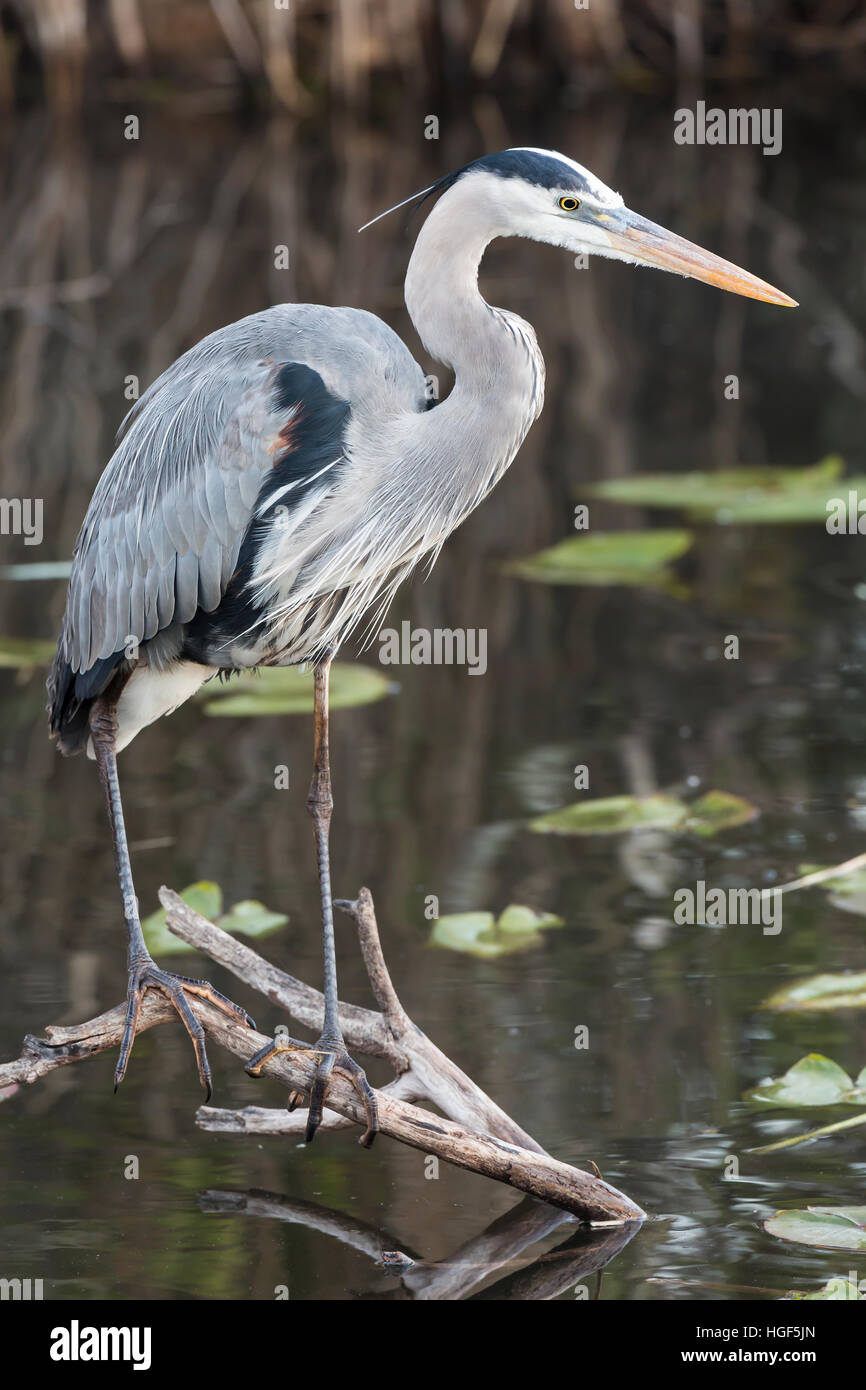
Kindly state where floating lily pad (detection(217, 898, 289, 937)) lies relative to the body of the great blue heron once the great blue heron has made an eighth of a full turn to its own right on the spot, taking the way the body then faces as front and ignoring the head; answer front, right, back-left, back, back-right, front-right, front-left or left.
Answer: back-left

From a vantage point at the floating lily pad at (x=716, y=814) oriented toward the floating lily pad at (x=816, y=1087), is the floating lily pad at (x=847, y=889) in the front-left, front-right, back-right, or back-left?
front-left

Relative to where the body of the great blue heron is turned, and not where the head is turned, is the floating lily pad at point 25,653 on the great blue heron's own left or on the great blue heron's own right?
on the great blue heron's own left

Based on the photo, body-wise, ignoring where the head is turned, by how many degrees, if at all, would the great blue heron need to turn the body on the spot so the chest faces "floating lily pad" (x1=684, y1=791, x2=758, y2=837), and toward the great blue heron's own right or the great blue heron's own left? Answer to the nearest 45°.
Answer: approximately 45° to the great blue heron's own left

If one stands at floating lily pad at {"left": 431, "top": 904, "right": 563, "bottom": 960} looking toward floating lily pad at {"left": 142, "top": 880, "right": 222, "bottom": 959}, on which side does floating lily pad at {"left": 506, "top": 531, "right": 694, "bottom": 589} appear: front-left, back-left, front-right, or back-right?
back-right

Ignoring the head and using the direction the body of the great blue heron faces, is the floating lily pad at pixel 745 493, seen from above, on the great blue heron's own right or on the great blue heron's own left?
on the great blue heron's own left

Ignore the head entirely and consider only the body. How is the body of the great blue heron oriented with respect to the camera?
to the viewer's right

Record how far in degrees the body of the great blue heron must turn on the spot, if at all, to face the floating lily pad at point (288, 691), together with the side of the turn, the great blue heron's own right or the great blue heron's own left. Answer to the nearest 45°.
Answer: approximately 90° to the great blue heron's own left

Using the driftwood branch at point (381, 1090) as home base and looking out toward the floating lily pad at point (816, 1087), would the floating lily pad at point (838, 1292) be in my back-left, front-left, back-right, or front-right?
front-right
